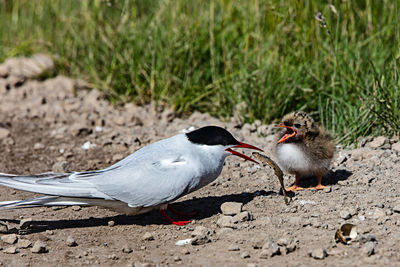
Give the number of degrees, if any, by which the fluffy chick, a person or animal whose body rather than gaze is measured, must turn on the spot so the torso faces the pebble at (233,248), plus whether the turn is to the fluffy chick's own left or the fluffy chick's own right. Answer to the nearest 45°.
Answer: approximately 45° to the fluffy chick's own left

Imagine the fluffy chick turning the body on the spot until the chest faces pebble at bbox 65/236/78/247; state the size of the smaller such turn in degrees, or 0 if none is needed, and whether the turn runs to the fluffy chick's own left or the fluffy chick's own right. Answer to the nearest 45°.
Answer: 0° — it already faces it

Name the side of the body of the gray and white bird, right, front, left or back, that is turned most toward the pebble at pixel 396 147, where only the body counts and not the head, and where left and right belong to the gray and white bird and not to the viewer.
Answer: front

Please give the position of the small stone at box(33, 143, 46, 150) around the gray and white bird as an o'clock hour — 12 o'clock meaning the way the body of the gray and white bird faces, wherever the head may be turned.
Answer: The small stone is roughly at 8 o'clock from the gray and white bird.

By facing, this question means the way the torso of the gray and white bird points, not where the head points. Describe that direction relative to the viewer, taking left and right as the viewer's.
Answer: facing to the right of the viewer

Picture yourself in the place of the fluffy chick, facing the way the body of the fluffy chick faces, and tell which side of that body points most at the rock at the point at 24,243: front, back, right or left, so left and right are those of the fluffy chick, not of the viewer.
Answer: front

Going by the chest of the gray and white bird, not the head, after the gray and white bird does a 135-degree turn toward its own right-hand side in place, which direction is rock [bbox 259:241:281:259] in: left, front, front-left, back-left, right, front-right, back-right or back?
left

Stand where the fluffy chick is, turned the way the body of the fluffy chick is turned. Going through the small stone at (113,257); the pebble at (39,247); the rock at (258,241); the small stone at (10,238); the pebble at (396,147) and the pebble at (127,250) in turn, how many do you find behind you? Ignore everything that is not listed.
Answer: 1

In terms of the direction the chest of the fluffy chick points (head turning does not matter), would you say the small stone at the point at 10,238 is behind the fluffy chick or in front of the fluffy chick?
in front

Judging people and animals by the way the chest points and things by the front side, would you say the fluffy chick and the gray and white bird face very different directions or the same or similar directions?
very different directions

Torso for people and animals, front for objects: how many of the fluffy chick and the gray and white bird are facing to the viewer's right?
1

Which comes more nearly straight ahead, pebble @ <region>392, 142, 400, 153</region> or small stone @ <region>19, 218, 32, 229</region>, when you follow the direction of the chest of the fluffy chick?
the small stone

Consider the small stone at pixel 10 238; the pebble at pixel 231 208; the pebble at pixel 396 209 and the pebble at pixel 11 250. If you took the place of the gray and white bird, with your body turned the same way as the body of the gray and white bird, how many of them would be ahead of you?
2

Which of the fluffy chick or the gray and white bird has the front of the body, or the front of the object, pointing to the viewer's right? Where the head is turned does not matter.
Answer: the gray and white bird
